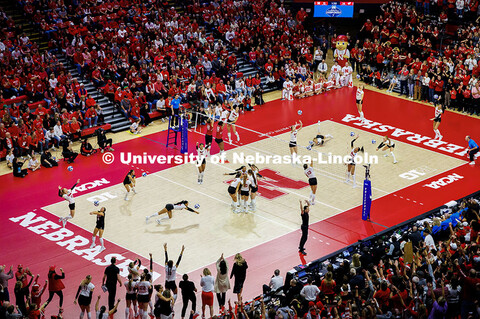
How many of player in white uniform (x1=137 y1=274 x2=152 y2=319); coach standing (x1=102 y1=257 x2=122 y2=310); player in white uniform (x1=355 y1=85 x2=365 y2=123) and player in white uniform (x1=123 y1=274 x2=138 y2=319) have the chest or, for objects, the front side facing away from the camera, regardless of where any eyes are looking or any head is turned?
3

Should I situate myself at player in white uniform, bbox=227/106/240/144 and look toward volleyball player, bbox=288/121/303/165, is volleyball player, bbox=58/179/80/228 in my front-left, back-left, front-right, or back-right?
front-right

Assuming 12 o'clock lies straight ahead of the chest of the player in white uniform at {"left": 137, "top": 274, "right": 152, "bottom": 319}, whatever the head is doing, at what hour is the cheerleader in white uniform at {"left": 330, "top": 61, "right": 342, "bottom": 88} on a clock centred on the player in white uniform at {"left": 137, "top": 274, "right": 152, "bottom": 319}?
the cheerleader in white uniform at {"left": 330, "top": 61, "right": 342, "bottom": 88} is roughly at 1 o'clock from the player in white uniform at {"left": 137, "top": 274, "right": 152, "bottom": 319}.

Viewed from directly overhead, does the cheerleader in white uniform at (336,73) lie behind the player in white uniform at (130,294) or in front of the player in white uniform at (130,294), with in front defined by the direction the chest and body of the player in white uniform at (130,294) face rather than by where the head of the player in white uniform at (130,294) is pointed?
in front

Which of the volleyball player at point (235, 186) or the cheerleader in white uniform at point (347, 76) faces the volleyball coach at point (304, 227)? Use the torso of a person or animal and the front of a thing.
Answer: the cheerleader in white uniform

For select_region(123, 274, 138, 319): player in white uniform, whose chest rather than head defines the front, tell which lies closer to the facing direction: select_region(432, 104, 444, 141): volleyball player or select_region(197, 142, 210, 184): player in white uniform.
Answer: the player in white uniform

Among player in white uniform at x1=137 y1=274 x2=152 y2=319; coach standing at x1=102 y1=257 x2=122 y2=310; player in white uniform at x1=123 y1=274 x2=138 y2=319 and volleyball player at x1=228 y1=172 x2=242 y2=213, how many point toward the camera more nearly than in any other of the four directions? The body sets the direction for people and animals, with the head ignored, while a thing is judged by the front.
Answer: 0

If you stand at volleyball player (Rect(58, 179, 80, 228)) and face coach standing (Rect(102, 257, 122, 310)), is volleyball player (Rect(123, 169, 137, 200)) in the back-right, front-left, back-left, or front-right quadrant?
back-left

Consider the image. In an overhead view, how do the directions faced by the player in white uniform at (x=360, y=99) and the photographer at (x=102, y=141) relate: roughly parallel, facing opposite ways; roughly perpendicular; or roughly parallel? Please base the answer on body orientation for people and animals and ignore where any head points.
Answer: roughly perpendicular

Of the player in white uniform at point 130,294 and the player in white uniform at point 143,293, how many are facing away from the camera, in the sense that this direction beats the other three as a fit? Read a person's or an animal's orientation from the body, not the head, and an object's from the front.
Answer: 2

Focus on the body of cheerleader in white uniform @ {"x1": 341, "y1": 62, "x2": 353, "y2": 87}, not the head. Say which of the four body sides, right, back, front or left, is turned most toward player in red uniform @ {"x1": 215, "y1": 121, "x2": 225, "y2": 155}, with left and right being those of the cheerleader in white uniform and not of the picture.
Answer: front

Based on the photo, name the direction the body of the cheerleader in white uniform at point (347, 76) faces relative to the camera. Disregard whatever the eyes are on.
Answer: toward the camera

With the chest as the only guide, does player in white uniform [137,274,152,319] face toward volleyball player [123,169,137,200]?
yes

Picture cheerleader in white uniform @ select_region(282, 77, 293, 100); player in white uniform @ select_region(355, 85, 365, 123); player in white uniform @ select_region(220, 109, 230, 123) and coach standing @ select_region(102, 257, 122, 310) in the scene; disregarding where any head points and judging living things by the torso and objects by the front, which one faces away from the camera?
the coach standing

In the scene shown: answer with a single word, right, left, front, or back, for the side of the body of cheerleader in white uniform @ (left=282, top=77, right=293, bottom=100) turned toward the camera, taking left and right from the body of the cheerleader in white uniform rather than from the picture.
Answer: front

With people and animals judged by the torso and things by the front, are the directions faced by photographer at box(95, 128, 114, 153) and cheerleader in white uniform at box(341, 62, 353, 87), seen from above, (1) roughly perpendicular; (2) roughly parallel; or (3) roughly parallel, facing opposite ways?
roughly perpendicular

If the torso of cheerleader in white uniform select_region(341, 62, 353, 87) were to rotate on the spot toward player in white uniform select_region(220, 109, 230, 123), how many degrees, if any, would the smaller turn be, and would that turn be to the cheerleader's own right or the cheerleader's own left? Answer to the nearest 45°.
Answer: approximately 45° to the cheerleader's own right

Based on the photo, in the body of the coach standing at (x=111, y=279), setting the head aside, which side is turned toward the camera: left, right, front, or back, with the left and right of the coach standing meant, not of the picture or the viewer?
back

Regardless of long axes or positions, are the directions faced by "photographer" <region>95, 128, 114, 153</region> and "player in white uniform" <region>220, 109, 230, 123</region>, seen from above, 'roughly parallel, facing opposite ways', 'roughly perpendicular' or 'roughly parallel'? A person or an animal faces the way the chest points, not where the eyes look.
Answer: roughly perpendicular

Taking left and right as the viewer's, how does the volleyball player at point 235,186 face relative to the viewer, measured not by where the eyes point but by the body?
facing away from the viewer and to the right of the viewer

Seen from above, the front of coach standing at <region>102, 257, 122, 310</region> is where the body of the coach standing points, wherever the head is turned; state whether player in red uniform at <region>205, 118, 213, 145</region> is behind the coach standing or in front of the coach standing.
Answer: in front

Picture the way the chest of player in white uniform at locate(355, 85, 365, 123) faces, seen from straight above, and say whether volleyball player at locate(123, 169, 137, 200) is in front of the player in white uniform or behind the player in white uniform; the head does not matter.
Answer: in front

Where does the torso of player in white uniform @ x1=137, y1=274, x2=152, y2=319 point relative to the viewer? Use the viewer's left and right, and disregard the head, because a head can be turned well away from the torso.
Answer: facing away from the viewer
